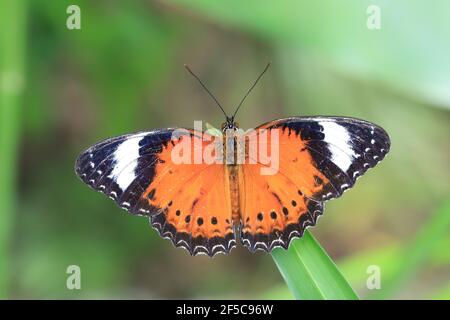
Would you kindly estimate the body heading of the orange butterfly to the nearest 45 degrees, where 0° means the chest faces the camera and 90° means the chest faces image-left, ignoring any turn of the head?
approximately 180°

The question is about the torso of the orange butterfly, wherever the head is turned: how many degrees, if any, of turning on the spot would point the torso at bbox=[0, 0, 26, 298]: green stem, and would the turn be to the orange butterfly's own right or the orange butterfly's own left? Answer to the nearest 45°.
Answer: approximately 45° to the orange butterfly's own left
